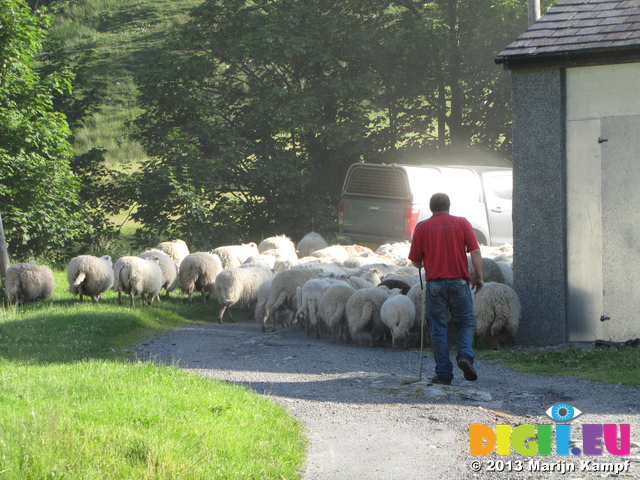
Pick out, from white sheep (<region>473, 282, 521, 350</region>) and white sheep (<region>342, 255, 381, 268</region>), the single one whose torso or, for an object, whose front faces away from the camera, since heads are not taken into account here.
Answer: white sheep (<region>473, 282, 521, 350</region>)

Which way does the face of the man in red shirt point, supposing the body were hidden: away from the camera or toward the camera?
away from the camera

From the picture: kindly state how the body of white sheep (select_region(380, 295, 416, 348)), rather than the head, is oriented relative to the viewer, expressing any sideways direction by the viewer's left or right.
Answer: facing away from the viewer

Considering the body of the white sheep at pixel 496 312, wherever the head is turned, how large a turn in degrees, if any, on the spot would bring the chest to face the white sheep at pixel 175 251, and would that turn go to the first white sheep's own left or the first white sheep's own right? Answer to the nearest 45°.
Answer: approximately 45° to the first white sheep's own left

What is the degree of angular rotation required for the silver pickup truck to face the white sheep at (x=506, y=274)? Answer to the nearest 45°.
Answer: approximately 135° to its right

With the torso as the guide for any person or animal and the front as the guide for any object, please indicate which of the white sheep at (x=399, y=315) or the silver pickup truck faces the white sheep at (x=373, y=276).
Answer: the white sheep at (x=399, y=315)

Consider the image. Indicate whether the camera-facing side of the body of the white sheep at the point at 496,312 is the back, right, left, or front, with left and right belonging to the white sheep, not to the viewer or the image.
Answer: back

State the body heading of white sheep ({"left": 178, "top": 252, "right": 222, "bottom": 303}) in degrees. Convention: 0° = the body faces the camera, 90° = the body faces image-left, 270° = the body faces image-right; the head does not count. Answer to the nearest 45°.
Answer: approximately 180°

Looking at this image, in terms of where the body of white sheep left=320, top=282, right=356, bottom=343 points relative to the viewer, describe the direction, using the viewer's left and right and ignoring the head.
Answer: facing away from the viewer and to the right of the viewer

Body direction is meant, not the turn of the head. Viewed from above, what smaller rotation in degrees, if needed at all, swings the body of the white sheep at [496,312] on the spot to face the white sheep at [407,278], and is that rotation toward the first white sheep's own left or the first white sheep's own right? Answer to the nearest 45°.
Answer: approximately 45° to the first white sheep's own left

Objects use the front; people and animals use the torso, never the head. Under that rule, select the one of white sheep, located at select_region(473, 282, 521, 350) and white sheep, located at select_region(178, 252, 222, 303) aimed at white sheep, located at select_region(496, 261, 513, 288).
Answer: white sheep, located at select_region(473, 282, 521, 350)

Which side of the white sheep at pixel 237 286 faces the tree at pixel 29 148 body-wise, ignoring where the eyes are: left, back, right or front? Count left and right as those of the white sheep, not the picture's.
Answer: left

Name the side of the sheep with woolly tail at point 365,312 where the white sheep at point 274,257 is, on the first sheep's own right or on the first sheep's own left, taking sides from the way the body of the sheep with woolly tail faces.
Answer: on the first sheep's own left

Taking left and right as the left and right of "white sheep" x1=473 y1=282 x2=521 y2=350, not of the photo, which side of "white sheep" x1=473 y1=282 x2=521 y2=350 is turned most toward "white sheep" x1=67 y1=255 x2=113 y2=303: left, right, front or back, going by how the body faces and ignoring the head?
left

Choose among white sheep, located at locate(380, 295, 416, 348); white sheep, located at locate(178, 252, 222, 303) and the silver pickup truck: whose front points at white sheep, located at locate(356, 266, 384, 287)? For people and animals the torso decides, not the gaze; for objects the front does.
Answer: white sheep, located at locate(380, 295, 416, 348)
